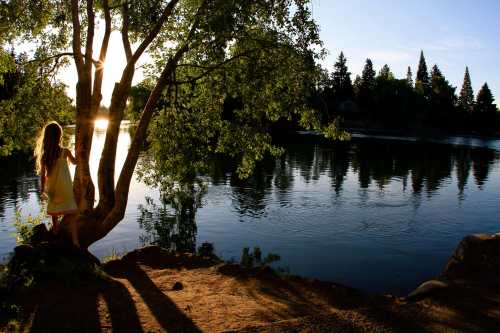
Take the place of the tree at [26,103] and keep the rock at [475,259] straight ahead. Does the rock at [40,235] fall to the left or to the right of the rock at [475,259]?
right

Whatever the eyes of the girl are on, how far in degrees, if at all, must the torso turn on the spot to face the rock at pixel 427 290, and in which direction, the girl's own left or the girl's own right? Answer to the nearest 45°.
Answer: approximately 90° to the girl's own right

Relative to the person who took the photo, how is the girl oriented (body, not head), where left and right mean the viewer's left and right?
facing away from the viewer and to the right of the viewer

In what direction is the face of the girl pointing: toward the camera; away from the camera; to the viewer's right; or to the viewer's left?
away from the camera
